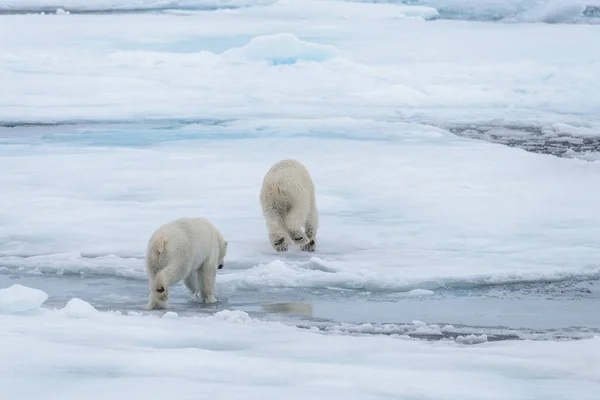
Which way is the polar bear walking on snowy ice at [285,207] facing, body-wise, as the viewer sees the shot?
away from the camera

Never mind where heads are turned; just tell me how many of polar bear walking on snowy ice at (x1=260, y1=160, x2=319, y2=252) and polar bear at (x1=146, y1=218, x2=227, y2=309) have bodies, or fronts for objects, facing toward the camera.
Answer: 0

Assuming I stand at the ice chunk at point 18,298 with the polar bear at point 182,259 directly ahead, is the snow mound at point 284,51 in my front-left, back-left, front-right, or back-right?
front-left

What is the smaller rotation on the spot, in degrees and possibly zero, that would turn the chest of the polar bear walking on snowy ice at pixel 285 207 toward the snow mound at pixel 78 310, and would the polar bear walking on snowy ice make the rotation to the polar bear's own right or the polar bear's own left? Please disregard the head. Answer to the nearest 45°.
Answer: approximately 180°

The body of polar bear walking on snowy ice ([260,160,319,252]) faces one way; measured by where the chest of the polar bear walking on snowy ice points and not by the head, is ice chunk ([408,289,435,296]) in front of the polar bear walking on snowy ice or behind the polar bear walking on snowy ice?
behind

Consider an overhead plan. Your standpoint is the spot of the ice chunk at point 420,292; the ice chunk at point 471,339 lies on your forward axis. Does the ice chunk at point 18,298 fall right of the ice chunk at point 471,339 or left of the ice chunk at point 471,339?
right

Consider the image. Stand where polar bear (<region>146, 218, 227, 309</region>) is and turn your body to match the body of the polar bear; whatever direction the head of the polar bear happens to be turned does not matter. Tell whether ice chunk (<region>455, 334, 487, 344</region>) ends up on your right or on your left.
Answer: on your right

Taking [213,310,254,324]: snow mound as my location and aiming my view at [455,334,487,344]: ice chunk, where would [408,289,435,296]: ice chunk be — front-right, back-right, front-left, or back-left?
front-left

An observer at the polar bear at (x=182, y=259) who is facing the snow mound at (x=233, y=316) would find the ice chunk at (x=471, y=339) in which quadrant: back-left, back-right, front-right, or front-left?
front-left

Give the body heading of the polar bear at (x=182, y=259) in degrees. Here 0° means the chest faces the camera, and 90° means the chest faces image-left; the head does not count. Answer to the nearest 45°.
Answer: approximately 225°

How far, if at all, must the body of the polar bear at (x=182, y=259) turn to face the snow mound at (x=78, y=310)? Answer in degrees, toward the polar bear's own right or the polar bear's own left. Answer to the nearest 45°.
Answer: approximately 180°

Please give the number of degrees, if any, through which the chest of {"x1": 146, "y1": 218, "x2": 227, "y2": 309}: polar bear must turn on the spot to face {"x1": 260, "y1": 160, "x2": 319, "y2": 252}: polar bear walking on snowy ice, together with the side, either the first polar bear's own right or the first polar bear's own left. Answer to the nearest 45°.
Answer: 0° — it already faces it

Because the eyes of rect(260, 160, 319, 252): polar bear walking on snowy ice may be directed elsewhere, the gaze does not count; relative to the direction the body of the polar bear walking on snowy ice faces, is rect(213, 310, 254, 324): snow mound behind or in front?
behind

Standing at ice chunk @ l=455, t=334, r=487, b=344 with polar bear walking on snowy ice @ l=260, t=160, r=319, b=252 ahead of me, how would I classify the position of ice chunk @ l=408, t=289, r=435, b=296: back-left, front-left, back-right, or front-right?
front-right
